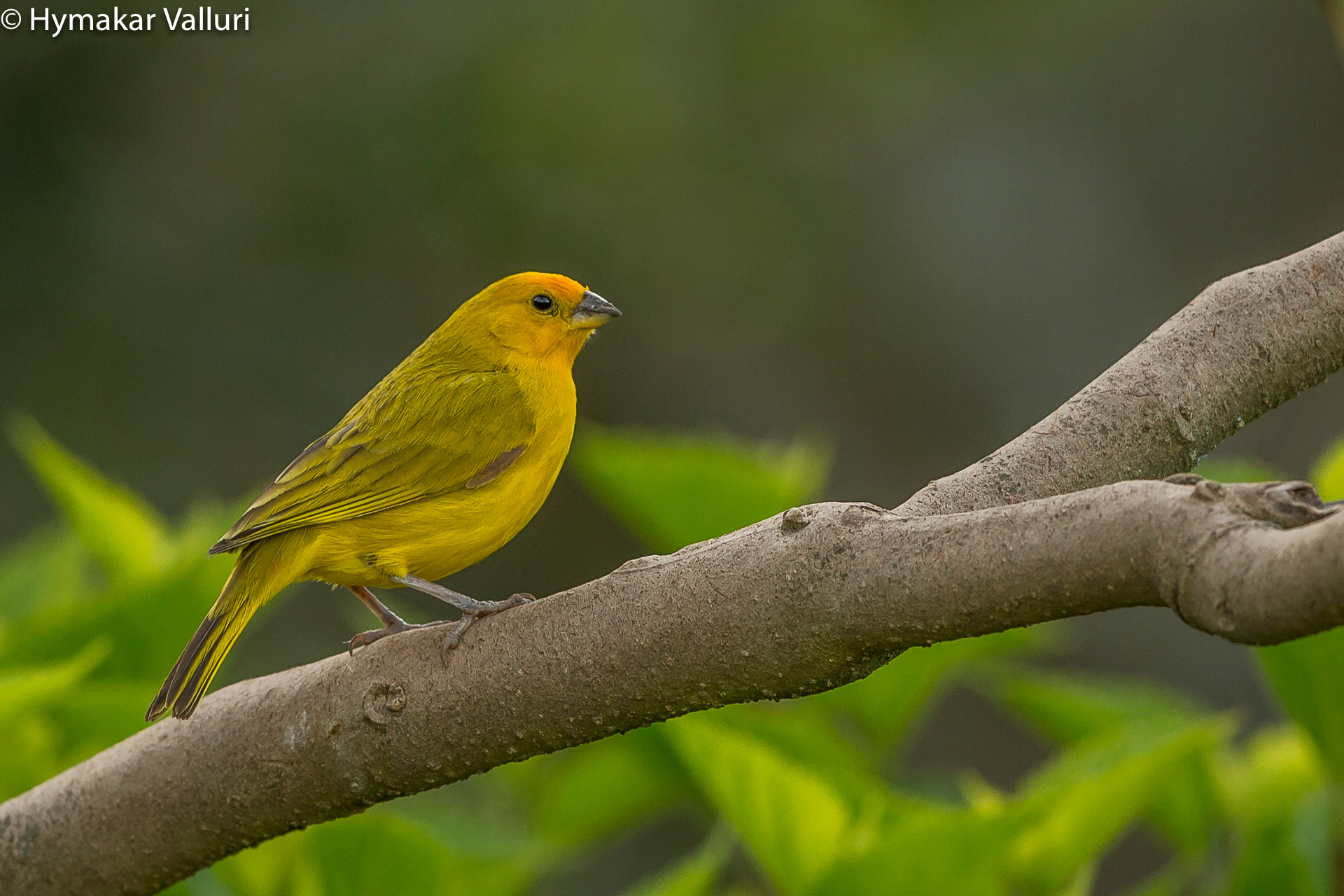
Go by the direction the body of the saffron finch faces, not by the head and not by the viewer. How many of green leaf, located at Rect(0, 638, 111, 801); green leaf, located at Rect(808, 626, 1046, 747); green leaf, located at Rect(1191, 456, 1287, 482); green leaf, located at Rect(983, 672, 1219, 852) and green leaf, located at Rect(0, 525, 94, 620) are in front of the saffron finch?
3

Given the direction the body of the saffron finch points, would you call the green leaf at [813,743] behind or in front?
in front

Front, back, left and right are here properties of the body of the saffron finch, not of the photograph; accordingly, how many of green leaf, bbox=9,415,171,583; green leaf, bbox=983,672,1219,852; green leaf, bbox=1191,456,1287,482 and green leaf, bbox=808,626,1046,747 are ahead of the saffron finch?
3

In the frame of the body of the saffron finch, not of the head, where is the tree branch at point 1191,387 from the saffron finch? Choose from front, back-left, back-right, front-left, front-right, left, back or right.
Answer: front-right

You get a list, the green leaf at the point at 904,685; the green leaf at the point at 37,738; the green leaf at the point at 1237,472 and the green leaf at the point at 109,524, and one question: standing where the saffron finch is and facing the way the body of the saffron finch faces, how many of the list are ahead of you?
2

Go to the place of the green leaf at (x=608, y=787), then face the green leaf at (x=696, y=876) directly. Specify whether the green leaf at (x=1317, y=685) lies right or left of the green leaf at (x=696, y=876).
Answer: left

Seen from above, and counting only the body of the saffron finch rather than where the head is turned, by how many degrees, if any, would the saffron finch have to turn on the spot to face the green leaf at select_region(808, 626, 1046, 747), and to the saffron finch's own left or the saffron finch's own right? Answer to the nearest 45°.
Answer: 0° — it already faces it

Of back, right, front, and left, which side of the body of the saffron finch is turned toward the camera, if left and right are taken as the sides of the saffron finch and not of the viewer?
right

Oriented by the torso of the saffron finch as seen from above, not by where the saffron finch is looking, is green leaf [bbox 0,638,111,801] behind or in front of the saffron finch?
behind

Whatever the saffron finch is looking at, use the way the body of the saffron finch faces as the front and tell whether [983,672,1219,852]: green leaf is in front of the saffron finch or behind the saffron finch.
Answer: in front
